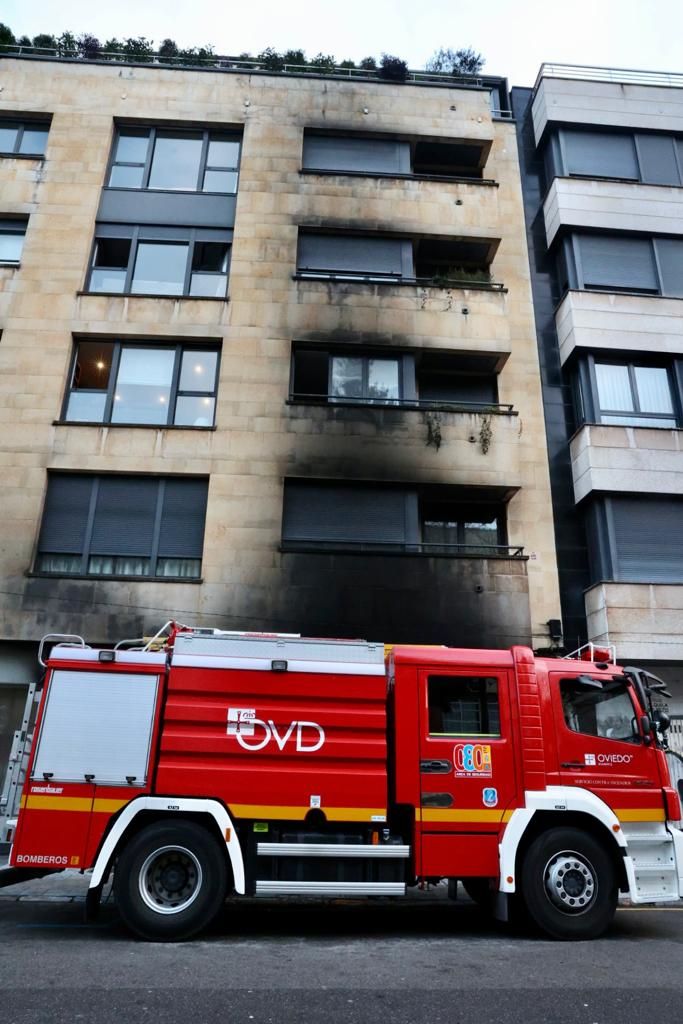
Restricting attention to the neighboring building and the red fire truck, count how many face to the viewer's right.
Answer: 1

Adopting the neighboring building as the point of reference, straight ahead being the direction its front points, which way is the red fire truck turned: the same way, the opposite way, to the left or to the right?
to the left

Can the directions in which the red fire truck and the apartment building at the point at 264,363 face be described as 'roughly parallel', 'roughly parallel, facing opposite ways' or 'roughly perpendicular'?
roughly perpendicular

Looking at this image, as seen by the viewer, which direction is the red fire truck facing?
to the viewer's right

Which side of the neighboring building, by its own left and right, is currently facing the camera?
front

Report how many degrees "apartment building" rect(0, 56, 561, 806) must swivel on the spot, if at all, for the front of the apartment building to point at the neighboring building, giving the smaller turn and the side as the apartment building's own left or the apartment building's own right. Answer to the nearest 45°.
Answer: approximately 90° to the apartment building's own left

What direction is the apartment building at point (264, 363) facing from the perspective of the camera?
toward the camera

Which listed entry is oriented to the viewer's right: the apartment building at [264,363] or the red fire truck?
the red fire truck
